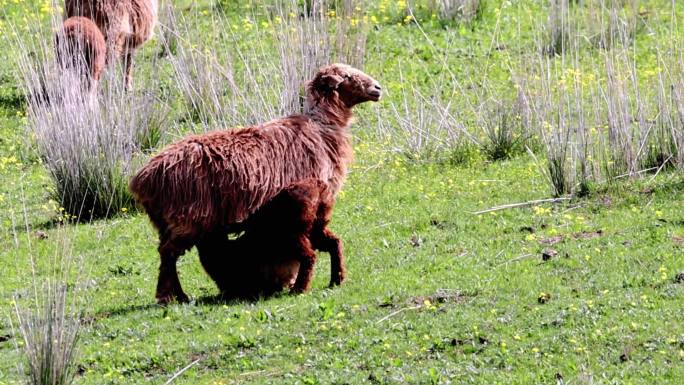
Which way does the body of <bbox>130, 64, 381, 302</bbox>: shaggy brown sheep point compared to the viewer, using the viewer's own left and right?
facing to the right of the viewer

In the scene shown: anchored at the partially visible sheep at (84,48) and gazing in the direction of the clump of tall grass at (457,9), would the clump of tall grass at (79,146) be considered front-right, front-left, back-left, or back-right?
back-right

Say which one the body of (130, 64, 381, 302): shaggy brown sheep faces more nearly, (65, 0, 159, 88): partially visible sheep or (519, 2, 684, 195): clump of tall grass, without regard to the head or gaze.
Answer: the clump of tall grass
